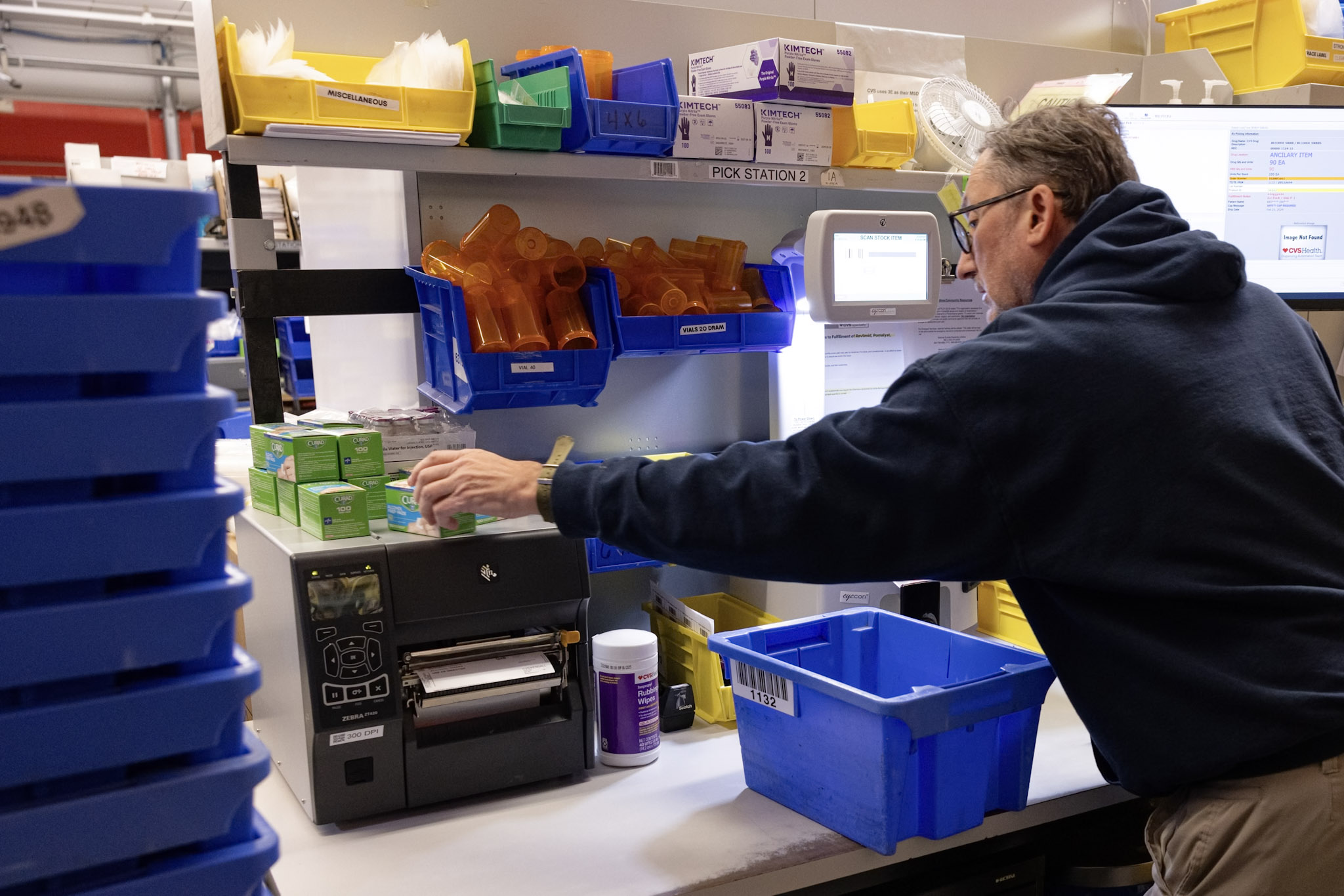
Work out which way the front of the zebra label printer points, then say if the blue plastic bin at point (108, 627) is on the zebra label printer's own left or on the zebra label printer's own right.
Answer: on the zebra label printer's own right

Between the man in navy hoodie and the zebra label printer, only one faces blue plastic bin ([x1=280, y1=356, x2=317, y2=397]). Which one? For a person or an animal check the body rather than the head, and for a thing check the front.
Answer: the man in navy hoodie

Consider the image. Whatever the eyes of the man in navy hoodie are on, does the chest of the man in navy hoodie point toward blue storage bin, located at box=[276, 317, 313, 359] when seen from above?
yes

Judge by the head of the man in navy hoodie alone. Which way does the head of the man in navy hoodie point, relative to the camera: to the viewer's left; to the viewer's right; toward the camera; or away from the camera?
to the viewer's left

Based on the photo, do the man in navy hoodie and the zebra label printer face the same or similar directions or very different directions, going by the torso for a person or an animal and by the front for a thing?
very different directions

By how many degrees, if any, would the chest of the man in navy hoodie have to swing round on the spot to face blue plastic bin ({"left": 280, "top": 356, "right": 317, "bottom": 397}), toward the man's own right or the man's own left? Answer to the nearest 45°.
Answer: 0° — they already face it

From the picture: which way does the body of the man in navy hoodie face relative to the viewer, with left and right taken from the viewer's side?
facing away from the viewer and to the left of the viewer

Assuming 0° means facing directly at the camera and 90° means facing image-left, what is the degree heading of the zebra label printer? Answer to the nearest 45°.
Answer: approximately 315°

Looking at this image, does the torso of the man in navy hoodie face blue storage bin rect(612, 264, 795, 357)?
yes

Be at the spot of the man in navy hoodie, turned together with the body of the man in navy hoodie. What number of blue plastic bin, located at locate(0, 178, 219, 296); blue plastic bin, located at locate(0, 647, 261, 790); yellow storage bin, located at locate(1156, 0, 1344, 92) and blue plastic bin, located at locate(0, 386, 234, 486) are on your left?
3
